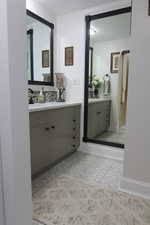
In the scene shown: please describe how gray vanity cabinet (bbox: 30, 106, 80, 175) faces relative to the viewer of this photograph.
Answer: facing the viewer and to the right of the viewer

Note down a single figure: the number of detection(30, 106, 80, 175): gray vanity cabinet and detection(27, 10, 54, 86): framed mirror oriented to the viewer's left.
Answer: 0

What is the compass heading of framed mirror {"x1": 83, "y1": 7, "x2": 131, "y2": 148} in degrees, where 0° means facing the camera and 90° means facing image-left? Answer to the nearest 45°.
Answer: approximately 45°

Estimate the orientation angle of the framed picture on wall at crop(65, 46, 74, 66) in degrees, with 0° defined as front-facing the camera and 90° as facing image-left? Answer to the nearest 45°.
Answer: approximately 45°

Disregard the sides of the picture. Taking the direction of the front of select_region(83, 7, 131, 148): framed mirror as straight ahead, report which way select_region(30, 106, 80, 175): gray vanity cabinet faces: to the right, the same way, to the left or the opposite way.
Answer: to the left

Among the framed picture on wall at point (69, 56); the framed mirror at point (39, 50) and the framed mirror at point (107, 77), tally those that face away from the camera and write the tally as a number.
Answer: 0
